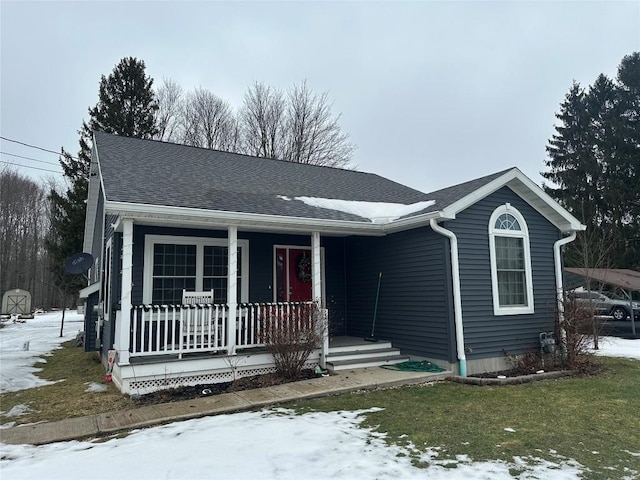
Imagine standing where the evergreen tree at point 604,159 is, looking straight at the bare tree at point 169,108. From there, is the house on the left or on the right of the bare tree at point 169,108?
left

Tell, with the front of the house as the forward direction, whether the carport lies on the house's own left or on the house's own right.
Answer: on the house's own left

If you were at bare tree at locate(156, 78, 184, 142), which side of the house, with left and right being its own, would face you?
back

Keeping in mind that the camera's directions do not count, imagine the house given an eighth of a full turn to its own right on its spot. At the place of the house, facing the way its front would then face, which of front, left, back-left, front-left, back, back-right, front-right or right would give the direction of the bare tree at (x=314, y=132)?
back

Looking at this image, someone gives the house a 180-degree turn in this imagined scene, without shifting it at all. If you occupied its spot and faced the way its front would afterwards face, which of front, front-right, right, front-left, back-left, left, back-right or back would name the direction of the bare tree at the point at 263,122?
front-right

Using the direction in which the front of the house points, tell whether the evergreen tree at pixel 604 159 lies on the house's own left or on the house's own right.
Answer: on the house's own left

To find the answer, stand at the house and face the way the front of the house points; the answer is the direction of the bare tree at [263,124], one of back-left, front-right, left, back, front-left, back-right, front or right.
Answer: back-left

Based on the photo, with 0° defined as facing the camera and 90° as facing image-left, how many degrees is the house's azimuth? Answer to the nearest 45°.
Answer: approximately 315°

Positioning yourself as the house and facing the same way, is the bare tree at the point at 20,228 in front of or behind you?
behind

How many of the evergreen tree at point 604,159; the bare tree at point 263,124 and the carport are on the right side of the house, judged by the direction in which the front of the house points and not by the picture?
0
